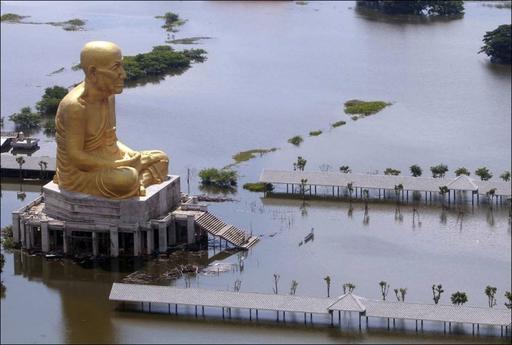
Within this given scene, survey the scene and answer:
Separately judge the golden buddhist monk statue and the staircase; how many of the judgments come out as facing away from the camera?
0

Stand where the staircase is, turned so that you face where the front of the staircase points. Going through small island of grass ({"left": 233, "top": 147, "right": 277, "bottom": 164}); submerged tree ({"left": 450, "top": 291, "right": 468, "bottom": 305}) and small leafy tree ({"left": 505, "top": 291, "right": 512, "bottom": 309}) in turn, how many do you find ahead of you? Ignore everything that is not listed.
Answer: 2

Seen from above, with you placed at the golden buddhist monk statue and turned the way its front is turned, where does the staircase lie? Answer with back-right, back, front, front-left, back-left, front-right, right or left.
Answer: front-left

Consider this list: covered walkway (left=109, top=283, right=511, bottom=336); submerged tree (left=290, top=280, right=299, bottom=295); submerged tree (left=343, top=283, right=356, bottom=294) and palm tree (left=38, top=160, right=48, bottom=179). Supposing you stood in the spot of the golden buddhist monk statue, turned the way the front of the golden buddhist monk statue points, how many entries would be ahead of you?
3

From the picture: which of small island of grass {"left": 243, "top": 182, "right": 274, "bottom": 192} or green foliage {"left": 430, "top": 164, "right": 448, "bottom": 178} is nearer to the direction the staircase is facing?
the green foliage

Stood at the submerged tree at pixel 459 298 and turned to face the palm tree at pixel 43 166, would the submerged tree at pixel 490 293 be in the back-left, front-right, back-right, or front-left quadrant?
back-right

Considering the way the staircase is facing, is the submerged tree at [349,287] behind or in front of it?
in front

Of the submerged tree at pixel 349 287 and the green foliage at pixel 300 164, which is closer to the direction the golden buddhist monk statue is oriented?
the submerged tree

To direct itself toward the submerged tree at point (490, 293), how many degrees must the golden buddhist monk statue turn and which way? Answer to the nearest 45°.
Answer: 0° — it already faces it

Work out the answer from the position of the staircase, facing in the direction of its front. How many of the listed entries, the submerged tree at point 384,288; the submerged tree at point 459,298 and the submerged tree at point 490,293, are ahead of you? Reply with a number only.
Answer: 3

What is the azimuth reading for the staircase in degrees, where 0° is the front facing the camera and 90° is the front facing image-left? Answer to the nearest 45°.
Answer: approximately 315°

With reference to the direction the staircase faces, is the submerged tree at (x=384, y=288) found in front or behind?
in front

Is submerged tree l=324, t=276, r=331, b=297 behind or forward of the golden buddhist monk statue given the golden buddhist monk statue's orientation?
forward

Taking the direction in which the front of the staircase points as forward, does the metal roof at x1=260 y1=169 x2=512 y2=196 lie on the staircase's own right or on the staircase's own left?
on the staircase's own left

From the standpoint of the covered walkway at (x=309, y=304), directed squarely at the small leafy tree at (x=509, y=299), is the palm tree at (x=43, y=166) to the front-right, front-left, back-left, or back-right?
back-left

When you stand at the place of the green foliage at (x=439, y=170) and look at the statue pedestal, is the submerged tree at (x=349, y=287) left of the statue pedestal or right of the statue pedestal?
left

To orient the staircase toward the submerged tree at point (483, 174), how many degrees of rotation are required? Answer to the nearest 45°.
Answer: approximately 90° to its left

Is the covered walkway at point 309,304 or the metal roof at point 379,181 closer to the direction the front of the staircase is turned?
the covered walkway

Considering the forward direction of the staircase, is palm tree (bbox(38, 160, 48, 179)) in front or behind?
behind
